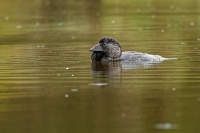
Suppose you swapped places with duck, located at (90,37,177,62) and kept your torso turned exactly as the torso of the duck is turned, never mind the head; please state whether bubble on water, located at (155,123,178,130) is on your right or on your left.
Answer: on your left

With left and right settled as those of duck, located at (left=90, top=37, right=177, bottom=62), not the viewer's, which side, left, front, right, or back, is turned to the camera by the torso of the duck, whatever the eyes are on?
left
